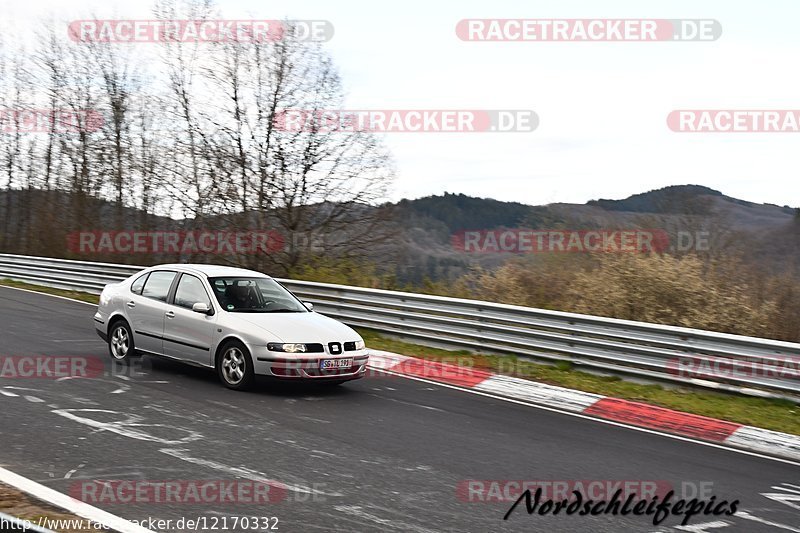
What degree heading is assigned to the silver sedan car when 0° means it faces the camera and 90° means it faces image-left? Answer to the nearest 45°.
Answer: approximately 315°
